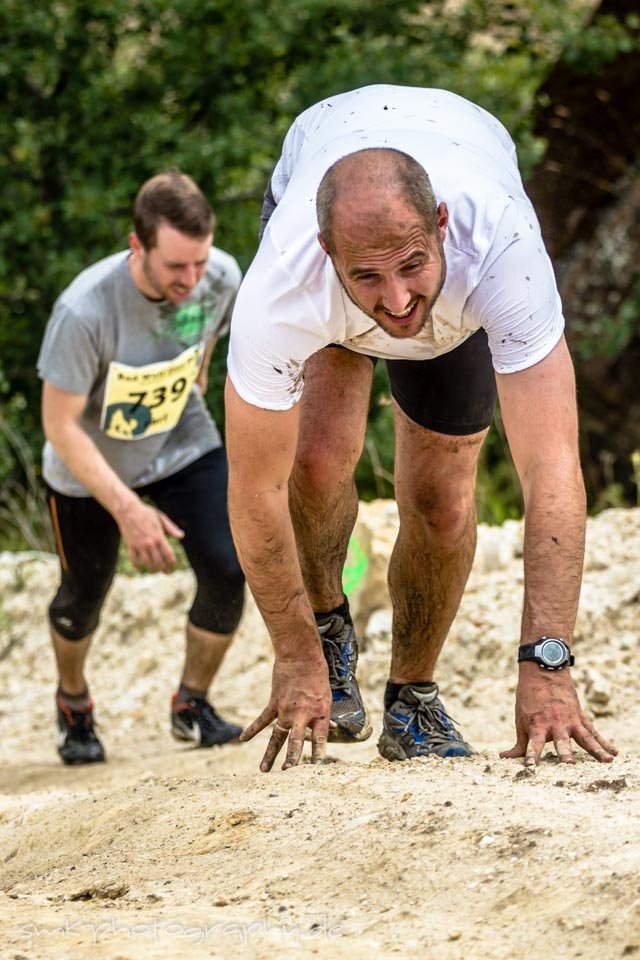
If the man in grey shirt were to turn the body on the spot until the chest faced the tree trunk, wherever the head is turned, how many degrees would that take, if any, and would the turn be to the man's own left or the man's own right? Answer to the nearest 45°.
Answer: approximately 90° to the man's own left

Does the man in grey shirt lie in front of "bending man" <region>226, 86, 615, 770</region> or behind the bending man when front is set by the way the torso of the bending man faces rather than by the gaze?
behind

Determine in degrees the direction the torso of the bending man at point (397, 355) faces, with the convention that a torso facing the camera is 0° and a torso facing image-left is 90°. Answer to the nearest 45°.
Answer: approximately 0°

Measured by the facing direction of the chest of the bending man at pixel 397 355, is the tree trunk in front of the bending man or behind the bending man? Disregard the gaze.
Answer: behind

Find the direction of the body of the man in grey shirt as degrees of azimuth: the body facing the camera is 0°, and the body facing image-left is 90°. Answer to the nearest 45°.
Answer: approximately 315°

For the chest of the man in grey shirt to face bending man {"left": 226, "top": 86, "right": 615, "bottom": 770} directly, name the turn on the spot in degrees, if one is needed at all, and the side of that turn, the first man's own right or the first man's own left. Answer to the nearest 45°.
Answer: approximately 45° to the first man's own right

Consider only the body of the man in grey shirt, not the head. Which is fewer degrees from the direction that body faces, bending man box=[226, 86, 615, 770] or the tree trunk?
the bending man

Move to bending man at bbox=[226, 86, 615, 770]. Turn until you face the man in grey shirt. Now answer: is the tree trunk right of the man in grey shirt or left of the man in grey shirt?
right
